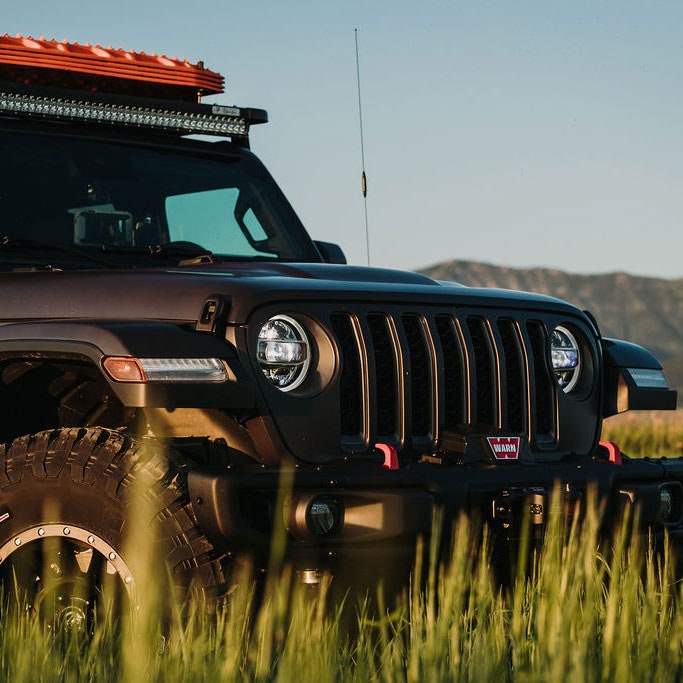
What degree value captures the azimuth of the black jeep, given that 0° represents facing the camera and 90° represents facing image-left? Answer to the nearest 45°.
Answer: approximately 315°
